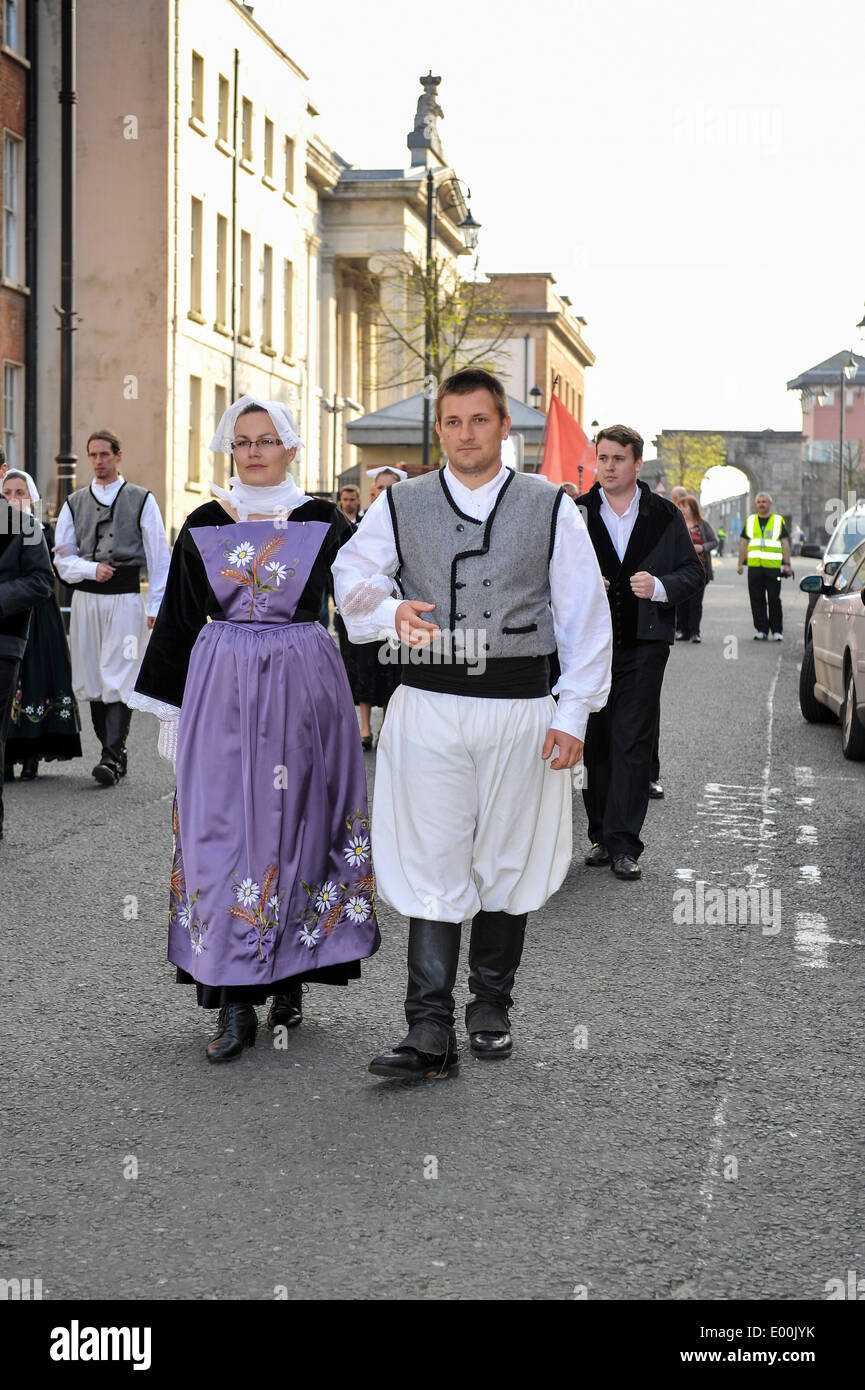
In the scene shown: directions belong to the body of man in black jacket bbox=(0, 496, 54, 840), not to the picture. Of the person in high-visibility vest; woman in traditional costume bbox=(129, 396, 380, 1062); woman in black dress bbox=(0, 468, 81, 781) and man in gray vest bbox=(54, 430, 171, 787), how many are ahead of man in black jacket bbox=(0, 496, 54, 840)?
1

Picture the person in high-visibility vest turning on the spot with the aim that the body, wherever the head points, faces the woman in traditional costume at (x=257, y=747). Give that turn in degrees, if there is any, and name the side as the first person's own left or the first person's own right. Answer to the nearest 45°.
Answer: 0° — they already face them

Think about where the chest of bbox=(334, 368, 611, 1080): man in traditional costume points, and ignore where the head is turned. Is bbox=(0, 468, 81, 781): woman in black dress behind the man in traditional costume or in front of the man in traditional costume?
behind

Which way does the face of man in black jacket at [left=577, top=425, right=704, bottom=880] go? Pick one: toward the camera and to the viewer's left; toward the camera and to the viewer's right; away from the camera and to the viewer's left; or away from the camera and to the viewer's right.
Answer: toward the camera and to the viewer's left

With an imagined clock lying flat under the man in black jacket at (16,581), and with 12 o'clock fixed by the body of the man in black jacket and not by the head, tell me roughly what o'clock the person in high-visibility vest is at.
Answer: The person in high-visibility vest is roughly at 7 o'clock from the man in black jacket.

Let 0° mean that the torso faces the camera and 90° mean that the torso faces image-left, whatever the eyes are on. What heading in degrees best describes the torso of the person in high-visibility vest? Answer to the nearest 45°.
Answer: approximately 0°

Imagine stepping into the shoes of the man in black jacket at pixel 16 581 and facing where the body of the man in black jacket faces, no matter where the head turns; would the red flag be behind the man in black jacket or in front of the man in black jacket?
behind

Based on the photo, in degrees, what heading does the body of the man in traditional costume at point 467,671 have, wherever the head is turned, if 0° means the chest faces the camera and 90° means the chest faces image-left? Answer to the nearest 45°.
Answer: approximately 0°

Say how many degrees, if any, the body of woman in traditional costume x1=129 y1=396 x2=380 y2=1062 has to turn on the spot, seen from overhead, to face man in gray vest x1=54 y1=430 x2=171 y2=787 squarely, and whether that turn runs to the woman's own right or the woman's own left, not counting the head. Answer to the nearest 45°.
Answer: approximately 180°

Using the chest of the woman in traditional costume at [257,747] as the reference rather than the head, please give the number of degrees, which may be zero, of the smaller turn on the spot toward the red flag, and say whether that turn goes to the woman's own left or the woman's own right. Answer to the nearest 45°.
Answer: approximately 180°
